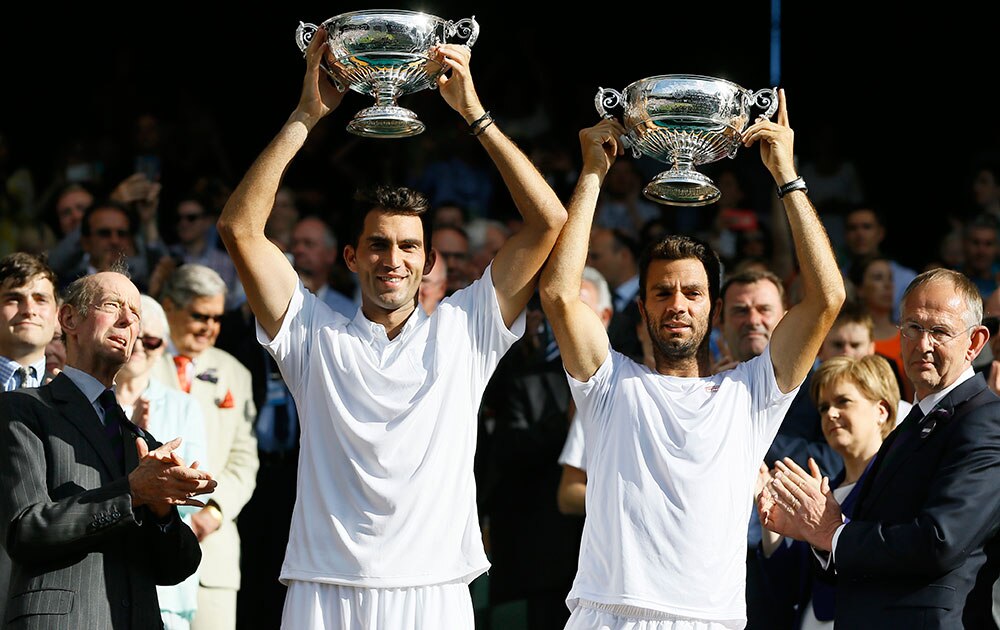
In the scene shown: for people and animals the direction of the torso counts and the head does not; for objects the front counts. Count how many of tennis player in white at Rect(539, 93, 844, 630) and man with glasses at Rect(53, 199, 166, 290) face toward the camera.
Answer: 2

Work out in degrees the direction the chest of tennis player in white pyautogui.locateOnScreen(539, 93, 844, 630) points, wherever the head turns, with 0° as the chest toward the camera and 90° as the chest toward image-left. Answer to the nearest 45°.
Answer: approximately 0°

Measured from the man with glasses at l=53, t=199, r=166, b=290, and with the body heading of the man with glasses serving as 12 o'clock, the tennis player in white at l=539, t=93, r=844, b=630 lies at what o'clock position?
The tennis player in white is roughly at 11 o'clock from the man with glasses.

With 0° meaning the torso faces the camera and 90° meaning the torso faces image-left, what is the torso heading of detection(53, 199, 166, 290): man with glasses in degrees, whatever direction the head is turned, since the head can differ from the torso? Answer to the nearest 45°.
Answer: approximately 0°

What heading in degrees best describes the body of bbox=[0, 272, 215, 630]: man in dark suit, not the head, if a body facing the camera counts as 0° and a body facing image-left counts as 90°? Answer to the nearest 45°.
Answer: approximately 315°

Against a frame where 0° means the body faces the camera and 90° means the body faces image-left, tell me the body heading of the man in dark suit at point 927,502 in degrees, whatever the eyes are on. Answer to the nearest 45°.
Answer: approximately 45°

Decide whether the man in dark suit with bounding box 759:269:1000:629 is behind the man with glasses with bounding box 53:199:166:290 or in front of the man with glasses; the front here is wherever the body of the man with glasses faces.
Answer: in front

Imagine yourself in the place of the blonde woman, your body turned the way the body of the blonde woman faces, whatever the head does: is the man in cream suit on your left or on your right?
on your right

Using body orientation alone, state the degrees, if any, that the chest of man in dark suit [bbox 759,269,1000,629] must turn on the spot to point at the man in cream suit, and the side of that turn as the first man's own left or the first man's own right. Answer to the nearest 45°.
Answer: approximately 45° to the first man's own right

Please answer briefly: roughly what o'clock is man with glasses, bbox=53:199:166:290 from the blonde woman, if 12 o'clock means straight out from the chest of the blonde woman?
The man with glasses is roughly at 2 o'clock from the blonde woman.

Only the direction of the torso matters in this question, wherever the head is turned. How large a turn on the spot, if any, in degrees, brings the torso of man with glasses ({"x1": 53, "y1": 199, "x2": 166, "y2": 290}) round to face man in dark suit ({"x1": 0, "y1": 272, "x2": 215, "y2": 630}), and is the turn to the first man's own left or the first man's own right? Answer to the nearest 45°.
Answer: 0° — they already face them
